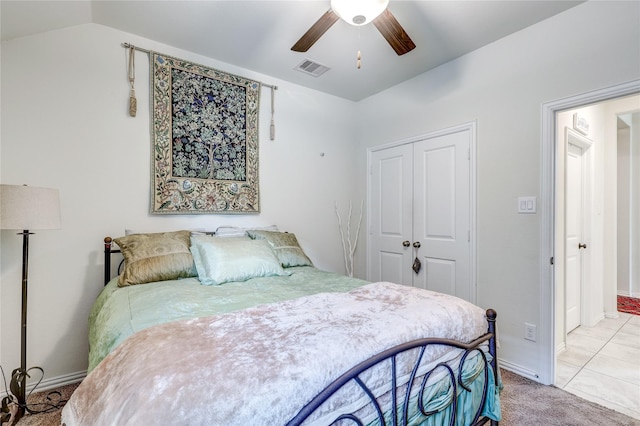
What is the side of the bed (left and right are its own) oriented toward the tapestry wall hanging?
back

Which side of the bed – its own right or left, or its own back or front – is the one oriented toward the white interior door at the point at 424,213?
left

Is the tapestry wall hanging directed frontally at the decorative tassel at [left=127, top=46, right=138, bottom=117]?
no

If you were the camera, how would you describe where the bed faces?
facing the viewer and to the right of the viewer

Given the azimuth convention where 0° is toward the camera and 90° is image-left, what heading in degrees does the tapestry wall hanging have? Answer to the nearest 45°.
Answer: approximately 315°

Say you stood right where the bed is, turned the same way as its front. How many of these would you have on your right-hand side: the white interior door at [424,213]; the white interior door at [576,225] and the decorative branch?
0

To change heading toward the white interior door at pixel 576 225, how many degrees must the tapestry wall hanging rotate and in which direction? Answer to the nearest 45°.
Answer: approximately 45° to its left

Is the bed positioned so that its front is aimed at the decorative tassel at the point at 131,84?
no

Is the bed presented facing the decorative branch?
no

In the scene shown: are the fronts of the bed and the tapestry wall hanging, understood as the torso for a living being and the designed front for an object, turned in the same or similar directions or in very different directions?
same or similar directions

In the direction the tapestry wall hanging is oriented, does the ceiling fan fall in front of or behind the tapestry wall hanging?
in front

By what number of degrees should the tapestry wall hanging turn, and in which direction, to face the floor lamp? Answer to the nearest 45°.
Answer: approximately 90° to its right
